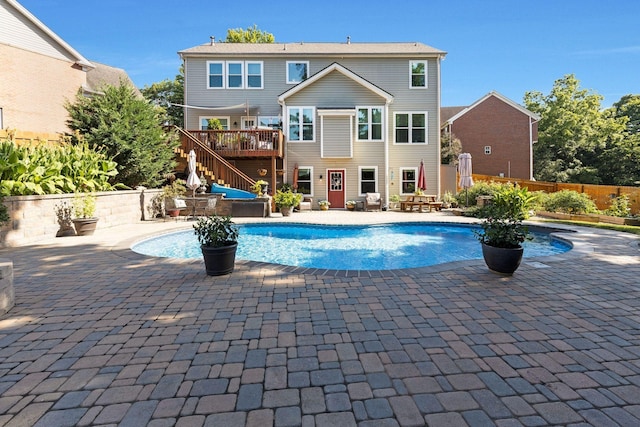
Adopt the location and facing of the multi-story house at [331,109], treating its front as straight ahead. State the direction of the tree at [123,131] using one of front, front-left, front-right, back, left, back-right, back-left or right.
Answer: back-left

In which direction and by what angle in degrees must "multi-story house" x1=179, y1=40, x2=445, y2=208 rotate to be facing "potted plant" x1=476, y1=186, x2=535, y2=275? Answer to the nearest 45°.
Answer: approximately 180°

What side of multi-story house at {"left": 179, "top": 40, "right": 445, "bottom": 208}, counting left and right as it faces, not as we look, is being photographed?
back

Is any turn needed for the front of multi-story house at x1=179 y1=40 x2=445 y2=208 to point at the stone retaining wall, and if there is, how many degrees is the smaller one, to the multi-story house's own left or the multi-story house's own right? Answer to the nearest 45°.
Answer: approximately 135° to the multi-story house's own left
